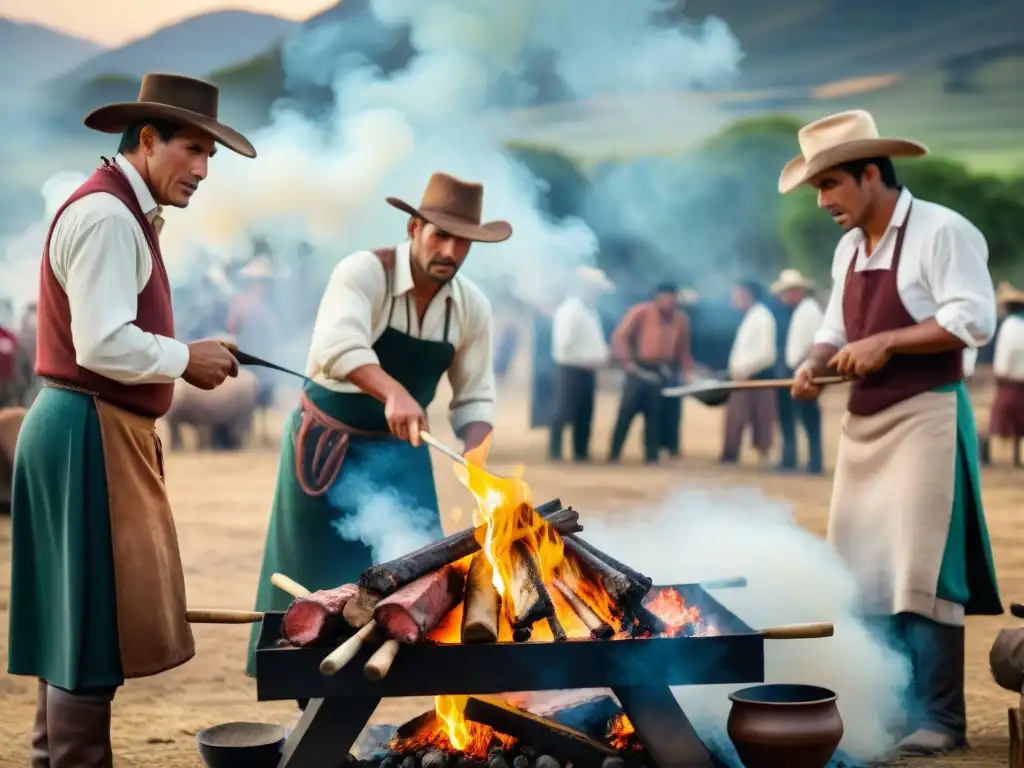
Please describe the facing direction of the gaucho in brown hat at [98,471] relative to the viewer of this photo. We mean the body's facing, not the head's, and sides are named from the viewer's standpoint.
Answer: facing to the right of the viewer

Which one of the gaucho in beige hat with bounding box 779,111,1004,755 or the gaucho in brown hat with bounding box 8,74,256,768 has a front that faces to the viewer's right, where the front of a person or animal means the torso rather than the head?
the gaucho in brown hat with bounding box 8,74,256,768

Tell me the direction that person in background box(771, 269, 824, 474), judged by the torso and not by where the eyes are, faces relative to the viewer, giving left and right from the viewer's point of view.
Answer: facing the viewer and to the left of the viewer

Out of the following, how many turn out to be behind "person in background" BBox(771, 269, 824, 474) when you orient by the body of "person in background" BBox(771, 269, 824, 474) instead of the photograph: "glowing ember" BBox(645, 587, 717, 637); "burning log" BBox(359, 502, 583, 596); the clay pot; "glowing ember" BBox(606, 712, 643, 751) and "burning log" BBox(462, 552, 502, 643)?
0

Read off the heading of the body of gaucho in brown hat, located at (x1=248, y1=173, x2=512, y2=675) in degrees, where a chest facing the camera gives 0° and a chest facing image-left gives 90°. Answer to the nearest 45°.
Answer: approximately 315°

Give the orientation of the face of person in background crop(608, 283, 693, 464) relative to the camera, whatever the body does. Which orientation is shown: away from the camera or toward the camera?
toward the camera

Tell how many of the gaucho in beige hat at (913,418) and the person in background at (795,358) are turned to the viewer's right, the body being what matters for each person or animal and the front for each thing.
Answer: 0

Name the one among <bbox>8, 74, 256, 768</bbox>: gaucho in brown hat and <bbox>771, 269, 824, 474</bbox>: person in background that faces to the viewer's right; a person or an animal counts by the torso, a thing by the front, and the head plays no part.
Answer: the gaucho in brown hat

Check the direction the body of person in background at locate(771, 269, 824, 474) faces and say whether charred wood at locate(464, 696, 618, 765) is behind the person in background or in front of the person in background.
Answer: in front

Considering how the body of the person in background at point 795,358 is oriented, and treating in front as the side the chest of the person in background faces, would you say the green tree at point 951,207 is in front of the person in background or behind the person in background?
behind

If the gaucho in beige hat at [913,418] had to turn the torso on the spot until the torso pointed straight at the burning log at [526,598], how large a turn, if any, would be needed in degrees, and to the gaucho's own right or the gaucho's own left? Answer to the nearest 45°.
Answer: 0° — they already face it
